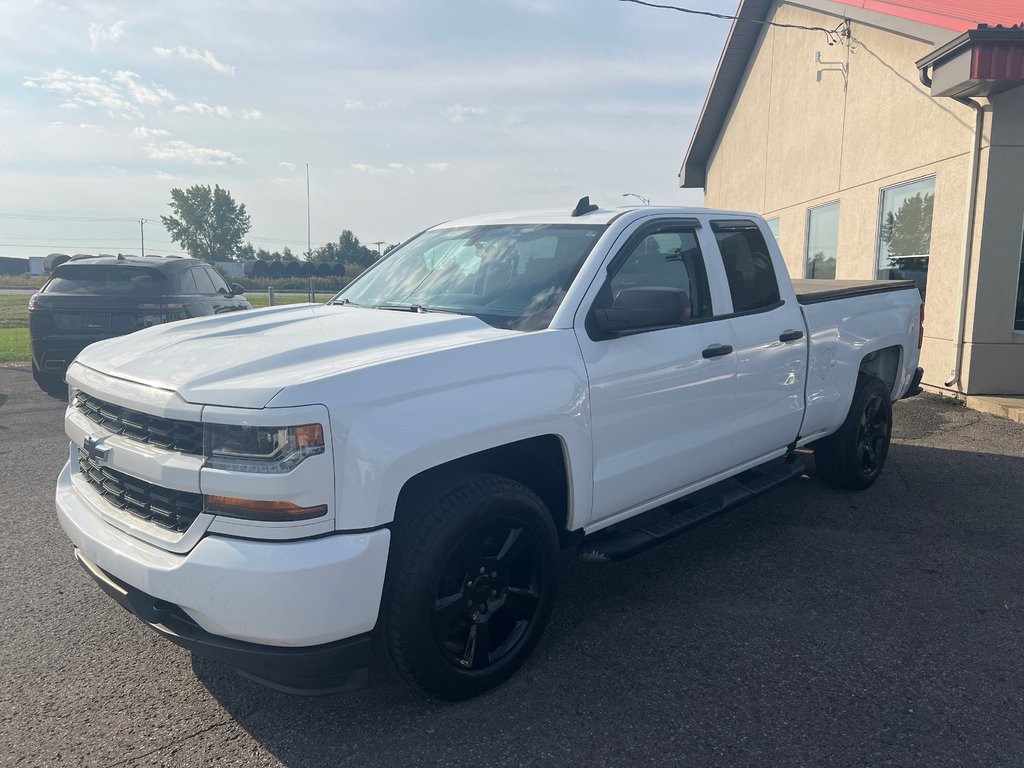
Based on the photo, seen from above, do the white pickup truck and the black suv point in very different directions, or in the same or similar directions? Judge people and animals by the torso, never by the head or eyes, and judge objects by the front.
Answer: very different directions

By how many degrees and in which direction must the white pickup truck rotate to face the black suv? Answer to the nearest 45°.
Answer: approximately 90° to its right

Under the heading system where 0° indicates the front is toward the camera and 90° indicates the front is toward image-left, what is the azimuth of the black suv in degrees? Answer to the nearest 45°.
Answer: approximately 225°

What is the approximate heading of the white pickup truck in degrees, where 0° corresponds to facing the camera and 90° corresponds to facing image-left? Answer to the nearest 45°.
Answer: approximately 45°

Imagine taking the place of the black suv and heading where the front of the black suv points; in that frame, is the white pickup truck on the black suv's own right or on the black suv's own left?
on the black suv's own right
